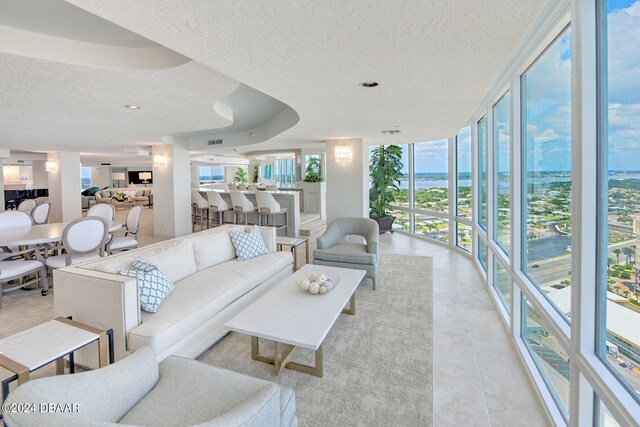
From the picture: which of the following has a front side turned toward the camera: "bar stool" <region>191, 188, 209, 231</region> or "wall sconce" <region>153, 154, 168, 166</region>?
the wall sconce

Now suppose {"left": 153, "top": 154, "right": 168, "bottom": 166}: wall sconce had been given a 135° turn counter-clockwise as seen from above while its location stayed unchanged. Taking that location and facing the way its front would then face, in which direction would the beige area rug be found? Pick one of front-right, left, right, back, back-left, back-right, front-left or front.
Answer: back-right

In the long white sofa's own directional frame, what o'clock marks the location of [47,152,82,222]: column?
The column is roughly at 7 o'clock from the long white sofa.

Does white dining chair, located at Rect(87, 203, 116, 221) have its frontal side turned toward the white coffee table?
no

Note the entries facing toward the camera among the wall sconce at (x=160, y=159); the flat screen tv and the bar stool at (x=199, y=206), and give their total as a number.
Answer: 2

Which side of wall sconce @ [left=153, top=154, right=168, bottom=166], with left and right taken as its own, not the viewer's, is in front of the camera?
front

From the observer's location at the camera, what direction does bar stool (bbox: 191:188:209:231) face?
facing away from the viewer and to the right of the viewer

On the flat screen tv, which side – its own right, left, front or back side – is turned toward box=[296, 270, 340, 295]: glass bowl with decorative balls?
front

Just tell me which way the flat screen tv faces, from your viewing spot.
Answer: facing the viewer

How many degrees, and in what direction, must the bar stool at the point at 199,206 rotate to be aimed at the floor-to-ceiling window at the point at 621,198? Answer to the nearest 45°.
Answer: approximately 135° to its right

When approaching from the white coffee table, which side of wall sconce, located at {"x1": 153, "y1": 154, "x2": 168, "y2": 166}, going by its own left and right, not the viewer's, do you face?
front

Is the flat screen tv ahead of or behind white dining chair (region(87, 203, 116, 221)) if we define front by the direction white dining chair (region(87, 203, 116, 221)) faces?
behind

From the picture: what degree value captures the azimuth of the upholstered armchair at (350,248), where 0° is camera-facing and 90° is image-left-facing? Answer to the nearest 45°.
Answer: approximately 45°
